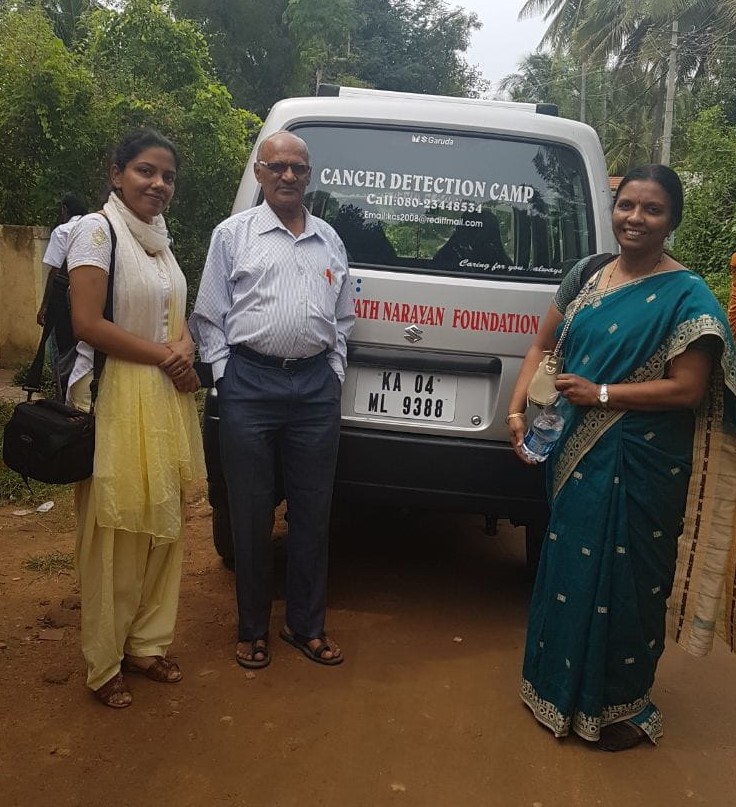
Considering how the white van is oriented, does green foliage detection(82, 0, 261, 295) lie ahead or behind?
ahead

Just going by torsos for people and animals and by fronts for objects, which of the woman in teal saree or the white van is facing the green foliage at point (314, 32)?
the white van

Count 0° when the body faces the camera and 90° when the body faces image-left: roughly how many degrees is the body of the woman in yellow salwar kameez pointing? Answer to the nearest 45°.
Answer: approximately 315°

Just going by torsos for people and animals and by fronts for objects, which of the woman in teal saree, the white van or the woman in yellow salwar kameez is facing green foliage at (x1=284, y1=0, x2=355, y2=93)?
the white van

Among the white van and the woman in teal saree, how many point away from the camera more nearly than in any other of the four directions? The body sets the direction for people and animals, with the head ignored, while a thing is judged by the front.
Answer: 1

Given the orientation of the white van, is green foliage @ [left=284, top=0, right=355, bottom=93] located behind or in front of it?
in front

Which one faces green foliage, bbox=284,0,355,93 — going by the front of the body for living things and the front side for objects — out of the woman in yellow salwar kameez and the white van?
the white van

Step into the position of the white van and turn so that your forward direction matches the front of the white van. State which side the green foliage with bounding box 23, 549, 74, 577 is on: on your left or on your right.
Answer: on your left

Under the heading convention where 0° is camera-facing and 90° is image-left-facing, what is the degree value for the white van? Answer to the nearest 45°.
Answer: approximately 180°

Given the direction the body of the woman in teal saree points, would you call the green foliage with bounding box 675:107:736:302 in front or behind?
behind

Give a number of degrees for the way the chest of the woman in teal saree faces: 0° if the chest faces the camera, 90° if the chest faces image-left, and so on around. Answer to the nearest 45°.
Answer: approximately 45°

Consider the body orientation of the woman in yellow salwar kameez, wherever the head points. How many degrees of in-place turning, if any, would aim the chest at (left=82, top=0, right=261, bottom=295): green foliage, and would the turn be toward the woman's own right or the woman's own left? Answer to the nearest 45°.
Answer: approximately 135° to the woman's own left

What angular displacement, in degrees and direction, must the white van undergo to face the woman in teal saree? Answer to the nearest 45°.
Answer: approximately 135° to its right
